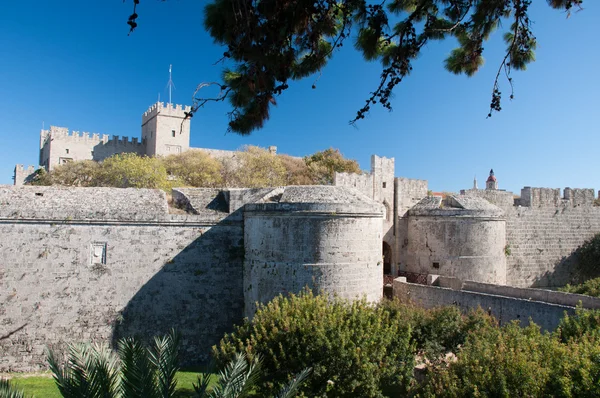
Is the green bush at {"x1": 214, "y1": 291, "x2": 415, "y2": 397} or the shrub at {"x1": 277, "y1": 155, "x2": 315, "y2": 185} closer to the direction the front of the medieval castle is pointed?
the green bush

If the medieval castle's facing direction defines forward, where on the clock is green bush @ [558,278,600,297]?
The green bush is roughly at 10 o'clock from the medieval castle.

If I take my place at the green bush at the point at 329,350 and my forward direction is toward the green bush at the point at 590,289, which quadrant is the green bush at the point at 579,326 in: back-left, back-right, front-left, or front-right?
front-right

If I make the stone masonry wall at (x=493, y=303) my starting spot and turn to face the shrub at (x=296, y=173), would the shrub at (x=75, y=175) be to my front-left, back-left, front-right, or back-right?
front-left

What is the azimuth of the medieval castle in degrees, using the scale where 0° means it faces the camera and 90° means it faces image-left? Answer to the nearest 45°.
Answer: approximately 315°

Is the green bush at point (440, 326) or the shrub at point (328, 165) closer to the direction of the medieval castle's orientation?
the green bush

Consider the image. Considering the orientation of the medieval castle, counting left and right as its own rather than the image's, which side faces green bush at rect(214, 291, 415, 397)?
front

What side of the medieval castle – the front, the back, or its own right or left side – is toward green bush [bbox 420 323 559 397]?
front

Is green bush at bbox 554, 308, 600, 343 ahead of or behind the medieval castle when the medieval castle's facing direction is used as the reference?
ahead
